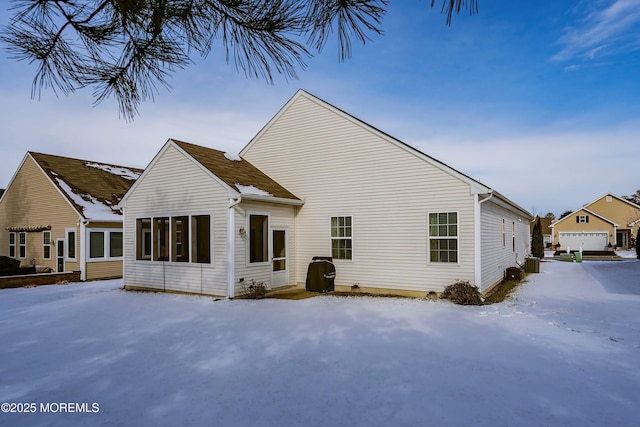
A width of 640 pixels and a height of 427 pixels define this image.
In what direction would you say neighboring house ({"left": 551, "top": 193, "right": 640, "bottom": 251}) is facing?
toward the camera

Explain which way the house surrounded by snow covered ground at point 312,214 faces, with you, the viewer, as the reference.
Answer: facing away from the viewer and to the right of the viewer

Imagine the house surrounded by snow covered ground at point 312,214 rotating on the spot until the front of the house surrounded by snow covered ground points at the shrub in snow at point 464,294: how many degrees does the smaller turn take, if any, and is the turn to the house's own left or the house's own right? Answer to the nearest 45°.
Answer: approximately 90° to the house's own right

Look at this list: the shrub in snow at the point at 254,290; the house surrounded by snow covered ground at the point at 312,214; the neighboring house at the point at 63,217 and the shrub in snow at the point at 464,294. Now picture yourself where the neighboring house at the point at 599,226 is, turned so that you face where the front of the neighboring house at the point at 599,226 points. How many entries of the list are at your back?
0

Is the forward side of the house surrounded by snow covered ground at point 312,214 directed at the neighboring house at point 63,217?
no

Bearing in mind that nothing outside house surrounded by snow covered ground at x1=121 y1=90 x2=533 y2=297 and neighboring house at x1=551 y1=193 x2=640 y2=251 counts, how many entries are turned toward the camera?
1

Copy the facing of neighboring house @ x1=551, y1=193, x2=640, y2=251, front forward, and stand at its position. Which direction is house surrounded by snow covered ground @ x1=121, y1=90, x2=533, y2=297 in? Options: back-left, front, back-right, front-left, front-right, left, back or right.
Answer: front

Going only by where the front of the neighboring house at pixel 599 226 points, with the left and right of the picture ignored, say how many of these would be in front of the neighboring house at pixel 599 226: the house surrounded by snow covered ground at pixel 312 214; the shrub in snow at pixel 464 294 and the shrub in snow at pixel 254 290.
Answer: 3

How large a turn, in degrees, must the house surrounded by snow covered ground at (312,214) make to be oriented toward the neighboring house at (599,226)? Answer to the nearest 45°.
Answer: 0° — it already faces it

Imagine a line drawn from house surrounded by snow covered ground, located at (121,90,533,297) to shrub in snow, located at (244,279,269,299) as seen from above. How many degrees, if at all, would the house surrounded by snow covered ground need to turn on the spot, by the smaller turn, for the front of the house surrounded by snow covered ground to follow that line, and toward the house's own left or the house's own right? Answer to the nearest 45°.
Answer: approximately 180°

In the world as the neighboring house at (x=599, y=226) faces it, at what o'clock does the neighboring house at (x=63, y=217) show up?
the neighboring house at (x=63, y=217) is roughly at 1 o'clock from the neighboring house at (x=599, y=226).

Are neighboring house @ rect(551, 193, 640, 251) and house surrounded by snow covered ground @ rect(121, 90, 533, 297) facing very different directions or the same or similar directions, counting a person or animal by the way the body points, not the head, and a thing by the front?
very different directions

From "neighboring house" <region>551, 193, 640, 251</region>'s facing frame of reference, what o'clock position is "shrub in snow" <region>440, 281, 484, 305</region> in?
The shrub in snow is roughly at 12 o'clock from the neighboring house.

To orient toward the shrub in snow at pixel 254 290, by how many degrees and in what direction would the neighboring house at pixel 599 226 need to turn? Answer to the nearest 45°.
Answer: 0° — it already faces it

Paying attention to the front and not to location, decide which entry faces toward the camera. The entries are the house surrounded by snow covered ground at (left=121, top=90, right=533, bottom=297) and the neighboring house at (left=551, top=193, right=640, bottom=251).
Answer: the neighboring house
